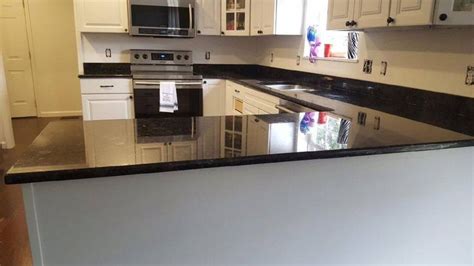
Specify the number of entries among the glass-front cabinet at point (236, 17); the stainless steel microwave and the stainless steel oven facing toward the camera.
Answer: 3

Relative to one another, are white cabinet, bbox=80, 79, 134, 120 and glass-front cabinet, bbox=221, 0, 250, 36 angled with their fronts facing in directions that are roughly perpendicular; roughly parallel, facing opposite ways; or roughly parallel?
roughly parallel

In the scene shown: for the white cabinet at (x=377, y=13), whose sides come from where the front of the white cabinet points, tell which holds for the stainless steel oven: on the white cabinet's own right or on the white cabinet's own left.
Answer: on the white cabinet's own right

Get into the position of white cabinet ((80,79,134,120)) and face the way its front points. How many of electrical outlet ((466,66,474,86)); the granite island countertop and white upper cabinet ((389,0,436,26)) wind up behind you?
0

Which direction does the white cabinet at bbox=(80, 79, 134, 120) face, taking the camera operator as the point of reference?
facing the viewer

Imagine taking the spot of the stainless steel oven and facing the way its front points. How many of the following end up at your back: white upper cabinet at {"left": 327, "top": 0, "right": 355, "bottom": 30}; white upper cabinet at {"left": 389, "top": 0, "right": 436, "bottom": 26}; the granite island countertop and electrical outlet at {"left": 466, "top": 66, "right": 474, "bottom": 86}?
0

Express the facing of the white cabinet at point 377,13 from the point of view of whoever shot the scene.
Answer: facing the viewer and to the left of the viewer

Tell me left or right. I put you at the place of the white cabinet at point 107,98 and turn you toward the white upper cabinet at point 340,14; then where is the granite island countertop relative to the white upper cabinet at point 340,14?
right

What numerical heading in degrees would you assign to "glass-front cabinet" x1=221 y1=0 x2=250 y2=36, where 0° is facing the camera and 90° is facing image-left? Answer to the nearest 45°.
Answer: approximately 0°

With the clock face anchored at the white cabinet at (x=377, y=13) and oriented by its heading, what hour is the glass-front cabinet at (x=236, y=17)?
The glass-front cabinet is roughly at 3 o'clock from the white cabinet.

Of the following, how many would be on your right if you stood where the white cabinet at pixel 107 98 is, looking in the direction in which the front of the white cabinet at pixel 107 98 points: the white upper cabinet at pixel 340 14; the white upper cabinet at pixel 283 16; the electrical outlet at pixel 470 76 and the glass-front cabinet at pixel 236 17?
0

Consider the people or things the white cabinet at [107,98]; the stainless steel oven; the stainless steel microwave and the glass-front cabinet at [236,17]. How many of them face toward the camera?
4

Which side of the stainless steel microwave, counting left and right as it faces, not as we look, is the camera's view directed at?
front

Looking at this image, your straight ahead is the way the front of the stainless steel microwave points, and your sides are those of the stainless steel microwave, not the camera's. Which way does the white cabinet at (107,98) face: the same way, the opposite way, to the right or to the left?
the same way

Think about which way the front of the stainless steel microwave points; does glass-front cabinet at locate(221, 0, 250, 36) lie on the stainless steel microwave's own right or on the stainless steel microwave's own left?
on the stainless steel microwave's own left
